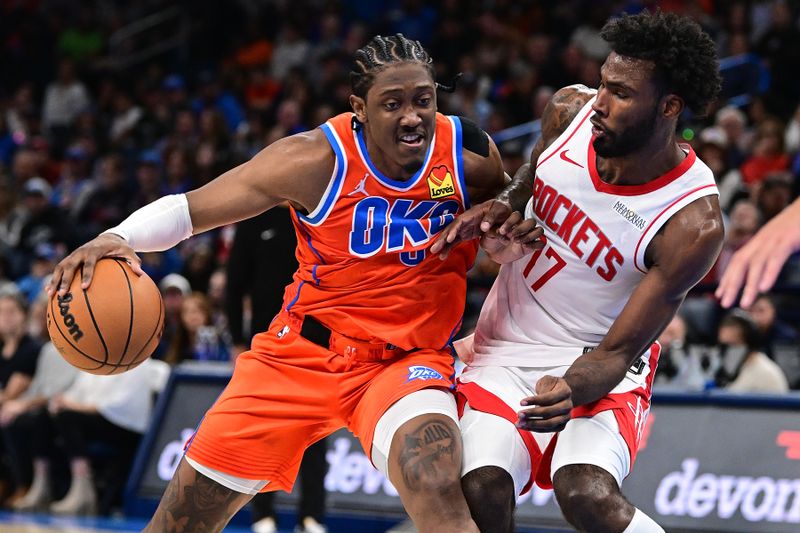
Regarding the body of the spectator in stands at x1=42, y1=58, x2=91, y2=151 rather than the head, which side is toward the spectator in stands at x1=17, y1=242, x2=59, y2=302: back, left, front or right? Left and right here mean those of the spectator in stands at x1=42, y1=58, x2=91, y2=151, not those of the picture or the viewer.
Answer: front

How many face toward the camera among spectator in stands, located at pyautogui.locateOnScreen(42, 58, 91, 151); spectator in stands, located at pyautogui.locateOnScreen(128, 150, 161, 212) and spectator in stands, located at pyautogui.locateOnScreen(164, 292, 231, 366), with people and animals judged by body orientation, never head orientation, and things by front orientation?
3

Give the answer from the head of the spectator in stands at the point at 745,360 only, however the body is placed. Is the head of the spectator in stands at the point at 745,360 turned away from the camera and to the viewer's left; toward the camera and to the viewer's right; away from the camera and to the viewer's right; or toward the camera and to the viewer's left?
toward the camera and to the viewer's left

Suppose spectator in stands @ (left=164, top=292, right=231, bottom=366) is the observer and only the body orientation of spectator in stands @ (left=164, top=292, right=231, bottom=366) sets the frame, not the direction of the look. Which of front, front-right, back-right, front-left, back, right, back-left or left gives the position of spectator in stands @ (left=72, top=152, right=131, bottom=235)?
back

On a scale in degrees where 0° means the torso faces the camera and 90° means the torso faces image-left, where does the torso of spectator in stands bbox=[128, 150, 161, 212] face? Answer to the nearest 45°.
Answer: approximately 0°

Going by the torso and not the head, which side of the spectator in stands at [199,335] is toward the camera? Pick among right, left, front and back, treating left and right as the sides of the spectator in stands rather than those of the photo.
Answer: front

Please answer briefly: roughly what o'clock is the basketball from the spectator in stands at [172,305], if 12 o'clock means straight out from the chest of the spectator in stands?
The basketball is roughly at 12 o'clock from the spectator in stands.

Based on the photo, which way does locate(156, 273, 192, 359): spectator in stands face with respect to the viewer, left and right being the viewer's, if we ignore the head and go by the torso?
facing the viewer

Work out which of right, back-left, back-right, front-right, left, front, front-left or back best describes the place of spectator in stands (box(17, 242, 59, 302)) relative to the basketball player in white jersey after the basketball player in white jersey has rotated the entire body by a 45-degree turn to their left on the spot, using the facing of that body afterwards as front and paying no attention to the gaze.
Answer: back-right

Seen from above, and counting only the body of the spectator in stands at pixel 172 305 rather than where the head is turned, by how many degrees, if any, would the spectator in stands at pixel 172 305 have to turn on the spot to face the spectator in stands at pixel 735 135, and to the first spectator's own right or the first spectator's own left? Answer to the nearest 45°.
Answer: approximately 90° to the first spectator's own left

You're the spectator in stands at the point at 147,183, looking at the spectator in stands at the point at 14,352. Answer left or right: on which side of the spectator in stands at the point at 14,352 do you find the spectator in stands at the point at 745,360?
left

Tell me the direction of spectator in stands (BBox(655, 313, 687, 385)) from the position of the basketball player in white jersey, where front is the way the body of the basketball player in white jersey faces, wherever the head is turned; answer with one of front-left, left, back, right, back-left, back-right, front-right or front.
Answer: back-right
